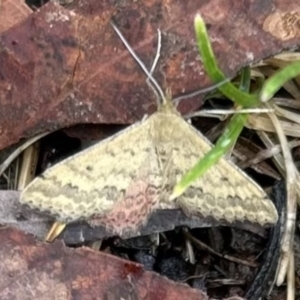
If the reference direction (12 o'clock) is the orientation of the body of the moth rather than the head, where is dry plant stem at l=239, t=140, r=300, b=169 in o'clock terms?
The dry plant stem is roughly at 2 o'clock from the moth.

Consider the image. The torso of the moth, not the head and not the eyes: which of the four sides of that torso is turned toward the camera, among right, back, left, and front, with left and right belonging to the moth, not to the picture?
back

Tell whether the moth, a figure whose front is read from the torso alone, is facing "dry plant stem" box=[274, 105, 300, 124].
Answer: no

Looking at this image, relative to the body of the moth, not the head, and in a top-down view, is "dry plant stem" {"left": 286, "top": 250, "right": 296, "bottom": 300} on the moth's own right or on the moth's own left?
on the moth's own right

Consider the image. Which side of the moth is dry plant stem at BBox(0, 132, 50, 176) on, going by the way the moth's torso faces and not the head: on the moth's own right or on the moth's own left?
on the moth's own left

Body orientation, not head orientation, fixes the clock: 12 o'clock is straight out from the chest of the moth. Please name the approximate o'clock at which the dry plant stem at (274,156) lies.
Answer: The dry plant stem is roughly at 2 o'clock from the moth.

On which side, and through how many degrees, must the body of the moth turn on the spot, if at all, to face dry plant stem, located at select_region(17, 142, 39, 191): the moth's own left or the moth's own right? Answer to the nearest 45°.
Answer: approximately 45° to the moth's own left
